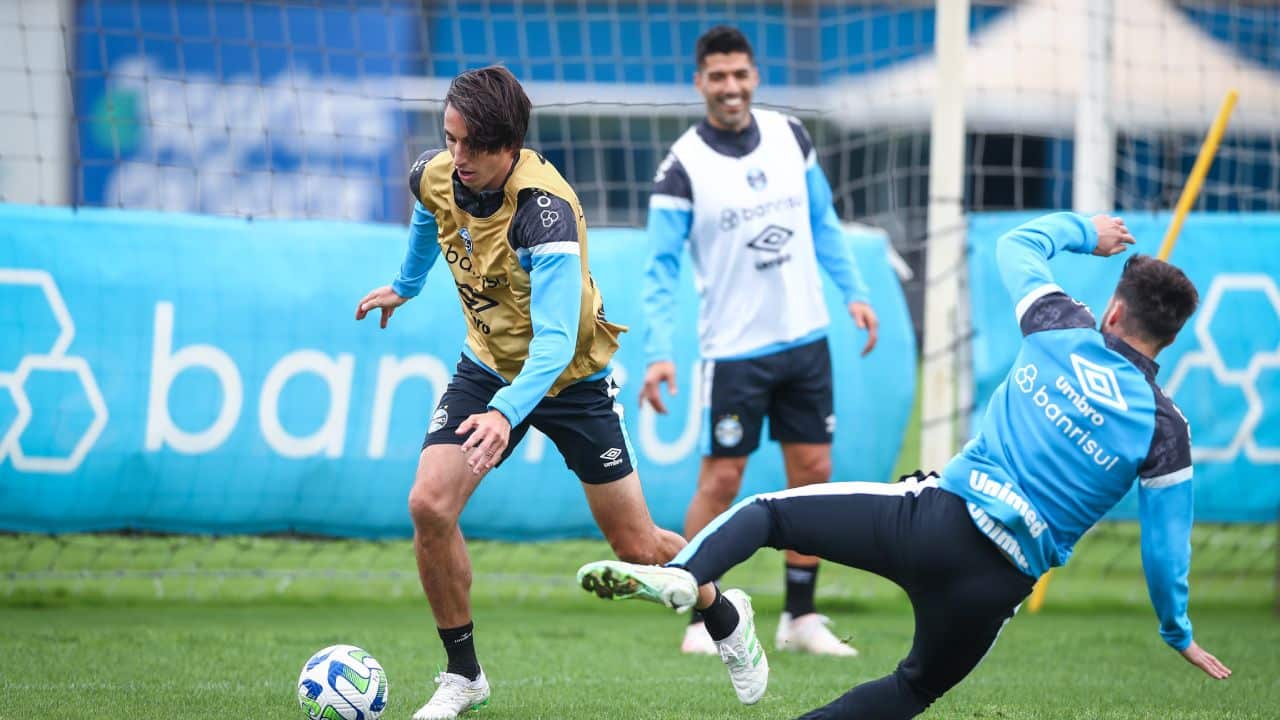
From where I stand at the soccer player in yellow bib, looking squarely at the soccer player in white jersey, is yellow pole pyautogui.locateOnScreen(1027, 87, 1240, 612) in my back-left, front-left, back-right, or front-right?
front-right

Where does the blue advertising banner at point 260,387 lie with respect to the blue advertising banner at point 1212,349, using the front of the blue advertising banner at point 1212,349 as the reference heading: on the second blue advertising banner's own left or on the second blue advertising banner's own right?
on the second blue advertising banner's own right

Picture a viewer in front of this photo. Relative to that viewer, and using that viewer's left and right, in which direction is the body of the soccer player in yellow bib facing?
facing the viewer and to the left of the viewer

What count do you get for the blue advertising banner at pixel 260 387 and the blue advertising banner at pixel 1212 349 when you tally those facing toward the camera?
2

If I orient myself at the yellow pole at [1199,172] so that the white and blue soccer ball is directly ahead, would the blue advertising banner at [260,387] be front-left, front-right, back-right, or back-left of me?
front-right

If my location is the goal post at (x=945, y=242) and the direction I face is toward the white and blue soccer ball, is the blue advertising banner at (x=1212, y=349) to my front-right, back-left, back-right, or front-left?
back-left

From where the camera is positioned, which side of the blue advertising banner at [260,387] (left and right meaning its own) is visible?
front

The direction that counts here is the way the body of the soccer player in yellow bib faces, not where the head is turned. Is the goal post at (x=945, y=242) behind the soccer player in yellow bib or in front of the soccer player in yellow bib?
behind

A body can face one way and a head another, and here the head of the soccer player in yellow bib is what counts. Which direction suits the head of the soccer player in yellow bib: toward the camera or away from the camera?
toward the camera

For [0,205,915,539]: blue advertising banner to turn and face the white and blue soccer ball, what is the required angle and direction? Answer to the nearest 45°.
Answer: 0° — it already faces it

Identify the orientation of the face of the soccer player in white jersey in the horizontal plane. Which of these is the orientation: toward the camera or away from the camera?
toward the camera

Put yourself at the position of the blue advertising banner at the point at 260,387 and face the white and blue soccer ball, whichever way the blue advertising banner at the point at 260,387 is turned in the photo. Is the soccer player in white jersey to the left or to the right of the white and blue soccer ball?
left

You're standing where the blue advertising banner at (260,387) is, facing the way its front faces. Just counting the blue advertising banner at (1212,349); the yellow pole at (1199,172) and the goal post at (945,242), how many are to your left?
3
